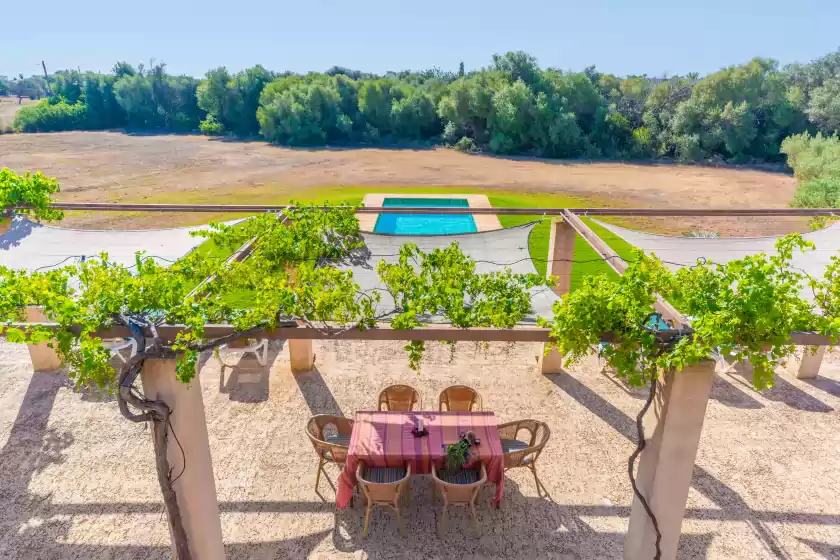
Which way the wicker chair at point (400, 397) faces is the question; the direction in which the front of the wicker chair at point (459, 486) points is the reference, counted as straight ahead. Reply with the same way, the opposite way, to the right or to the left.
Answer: the opposite way

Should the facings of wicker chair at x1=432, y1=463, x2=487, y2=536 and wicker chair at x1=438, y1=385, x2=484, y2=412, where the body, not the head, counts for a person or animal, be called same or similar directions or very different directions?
very different directions

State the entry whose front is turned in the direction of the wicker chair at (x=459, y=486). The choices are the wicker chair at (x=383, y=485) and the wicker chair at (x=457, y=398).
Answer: the wicker chair at (x=457, y=398)

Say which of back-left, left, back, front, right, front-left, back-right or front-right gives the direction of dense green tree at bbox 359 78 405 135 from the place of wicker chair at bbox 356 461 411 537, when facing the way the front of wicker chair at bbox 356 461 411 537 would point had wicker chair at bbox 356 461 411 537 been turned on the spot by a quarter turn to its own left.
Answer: right

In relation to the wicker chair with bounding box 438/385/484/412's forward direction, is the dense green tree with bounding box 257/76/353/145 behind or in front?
behind

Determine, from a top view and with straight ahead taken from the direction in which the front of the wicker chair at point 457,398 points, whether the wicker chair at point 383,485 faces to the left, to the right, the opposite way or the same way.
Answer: the opposite way

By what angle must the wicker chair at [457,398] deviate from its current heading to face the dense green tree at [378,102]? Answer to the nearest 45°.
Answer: approximately 180°

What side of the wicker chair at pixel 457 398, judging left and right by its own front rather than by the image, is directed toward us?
front

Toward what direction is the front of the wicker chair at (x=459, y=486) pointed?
away from the camera

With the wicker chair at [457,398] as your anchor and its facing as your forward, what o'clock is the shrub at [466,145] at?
The shrub is roughly at 6 o'clock from the wicker chair.

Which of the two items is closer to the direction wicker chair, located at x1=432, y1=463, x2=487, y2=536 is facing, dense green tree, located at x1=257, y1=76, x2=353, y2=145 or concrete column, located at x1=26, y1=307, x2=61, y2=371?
the dense green tree

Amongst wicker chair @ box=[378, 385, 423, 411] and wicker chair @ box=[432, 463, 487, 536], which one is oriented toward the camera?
wicker chair @ box=[378, 385, 423, 411]

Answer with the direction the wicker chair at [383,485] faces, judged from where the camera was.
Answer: facing away from the viewer

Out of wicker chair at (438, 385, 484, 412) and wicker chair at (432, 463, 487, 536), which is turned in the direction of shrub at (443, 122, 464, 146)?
wicker chair at (432, 463, 487, 536)

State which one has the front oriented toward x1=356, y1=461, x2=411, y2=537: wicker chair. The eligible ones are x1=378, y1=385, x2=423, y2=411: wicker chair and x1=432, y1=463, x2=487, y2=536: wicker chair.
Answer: x1=378, y1=385, x2=423, y2=411: wicker chair

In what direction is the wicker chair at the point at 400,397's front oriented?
toward the camera

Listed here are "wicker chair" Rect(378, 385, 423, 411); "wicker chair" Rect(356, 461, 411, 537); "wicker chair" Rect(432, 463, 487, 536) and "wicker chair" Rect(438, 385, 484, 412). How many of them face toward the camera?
2

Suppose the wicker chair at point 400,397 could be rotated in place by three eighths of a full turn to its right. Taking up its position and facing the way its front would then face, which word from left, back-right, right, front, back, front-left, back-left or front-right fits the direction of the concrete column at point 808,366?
back-right
